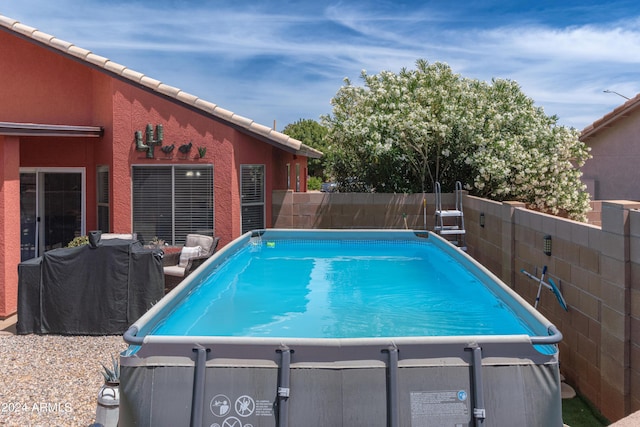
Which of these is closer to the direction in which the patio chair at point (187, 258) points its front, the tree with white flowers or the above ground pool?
the above ground pool

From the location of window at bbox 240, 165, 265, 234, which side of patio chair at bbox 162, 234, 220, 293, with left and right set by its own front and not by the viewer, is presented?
back

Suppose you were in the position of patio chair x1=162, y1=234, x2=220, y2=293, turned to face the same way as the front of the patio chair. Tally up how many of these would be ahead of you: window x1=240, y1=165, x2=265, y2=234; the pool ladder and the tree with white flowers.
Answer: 0

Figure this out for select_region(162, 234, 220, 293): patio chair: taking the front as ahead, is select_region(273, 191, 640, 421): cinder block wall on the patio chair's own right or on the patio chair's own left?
on the patio chair's own left

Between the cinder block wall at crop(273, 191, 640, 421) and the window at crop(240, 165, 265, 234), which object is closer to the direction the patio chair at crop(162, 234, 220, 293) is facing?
the cinder block wall

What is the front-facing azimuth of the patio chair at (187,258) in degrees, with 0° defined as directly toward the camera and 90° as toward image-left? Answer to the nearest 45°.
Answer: approximately 45°

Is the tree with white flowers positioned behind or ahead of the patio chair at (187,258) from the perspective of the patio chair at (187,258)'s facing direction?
behind
